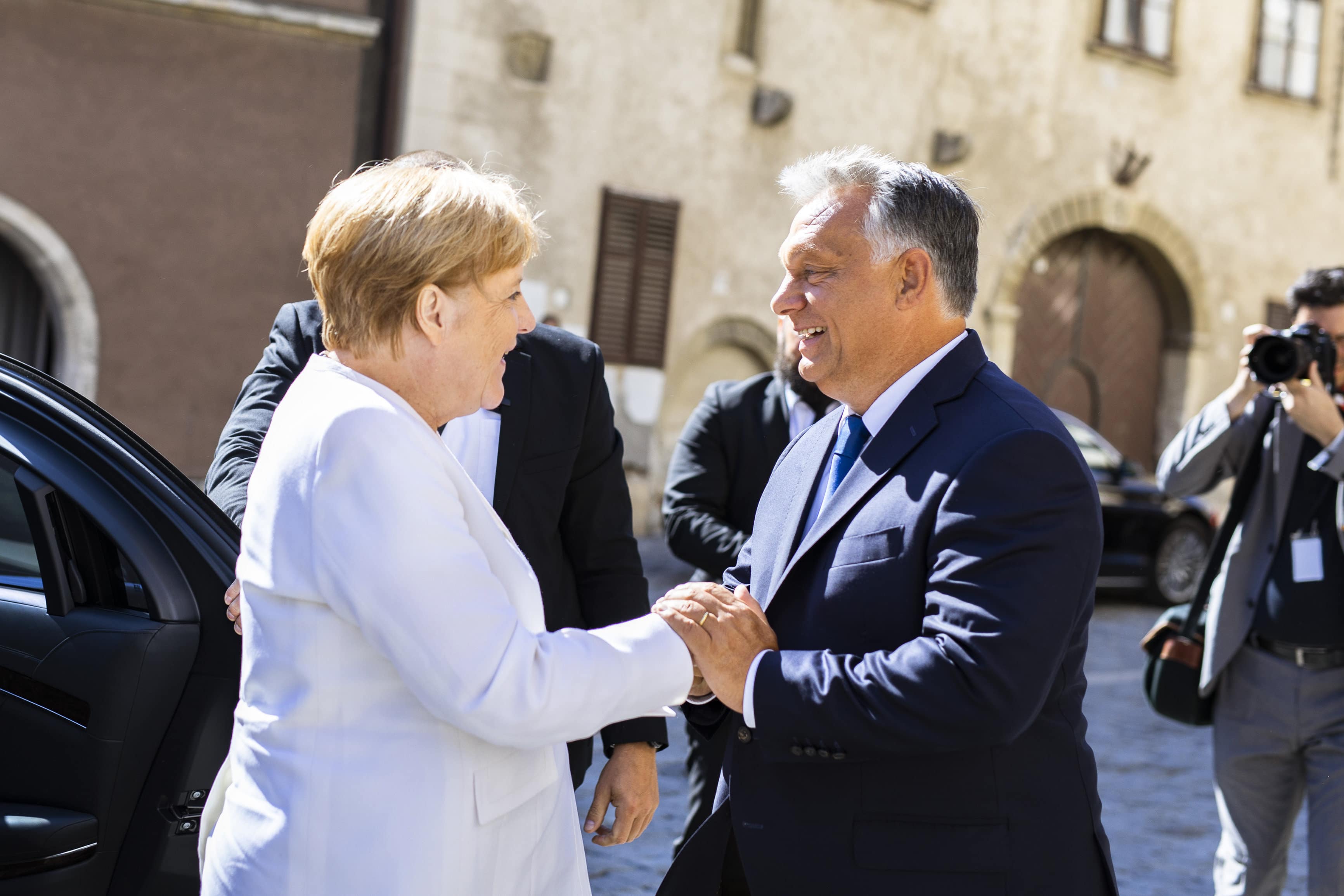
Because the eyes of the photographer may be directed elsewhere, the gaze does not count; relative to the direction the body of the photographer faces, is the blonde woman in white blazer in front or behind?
in front

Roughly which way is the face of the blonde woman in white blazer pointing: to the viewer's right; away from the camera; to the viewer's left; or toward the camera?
to the viewer's right

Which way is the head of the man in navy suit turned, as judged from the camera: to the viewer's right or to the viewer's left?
to the viewer's left

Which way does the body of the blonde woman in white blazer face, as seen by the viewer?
to the viewer's right
